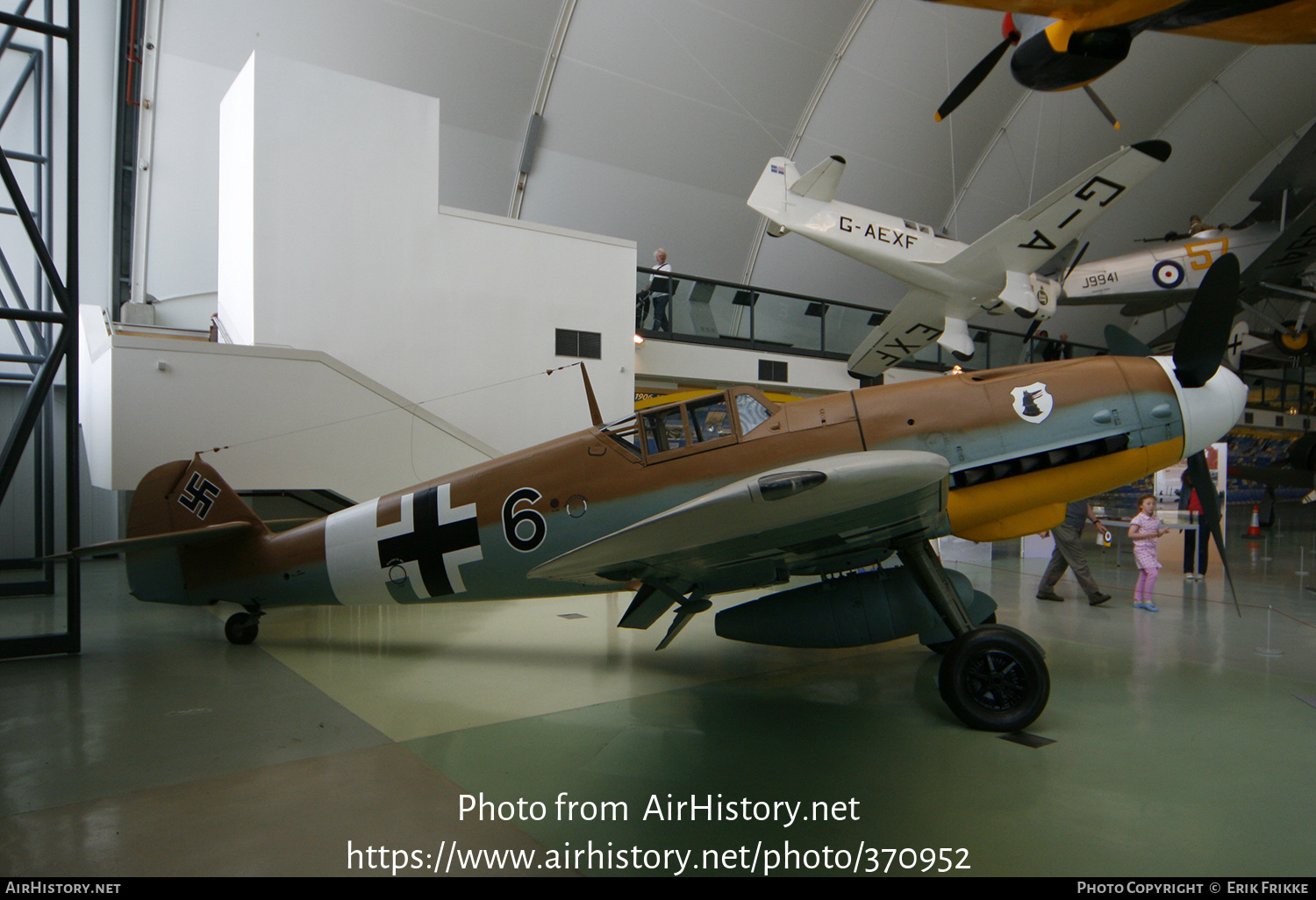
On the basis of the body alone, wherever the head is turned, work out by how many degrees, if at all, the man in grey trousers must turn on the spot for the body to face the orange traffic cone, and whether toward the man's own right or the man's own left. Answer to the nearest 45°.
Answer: approximately 90° to the man's own left

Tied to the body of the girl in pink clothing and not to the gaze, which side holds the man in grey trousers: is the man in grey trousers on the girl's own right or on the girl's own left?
on the girl's own right

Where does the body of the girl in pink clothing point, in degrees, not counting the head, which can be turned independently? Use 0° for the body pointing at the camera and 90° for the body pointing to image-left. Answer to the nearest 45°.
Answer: approximately 315°

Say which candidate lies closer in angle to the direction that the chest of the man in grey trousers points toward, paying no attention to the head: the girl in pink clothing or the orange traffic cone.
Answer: the girl in pink clothing

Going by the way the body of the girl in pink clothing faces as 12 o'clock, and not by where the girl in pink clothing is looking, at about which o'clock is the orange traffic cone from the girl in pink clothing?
The orange traffic cone is roughly at 8 o'clock from the girl in pink clothing.

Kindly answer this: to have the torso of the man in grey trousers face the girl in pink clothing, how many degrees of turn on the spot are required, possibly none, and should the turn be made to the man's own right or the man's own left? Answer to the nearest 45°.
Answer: approximately 45° to the man's own left

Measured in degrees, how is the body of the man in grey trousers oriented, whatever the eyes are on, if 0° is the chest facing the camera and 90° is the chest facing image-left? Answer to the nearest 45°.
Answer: approximately 270°
